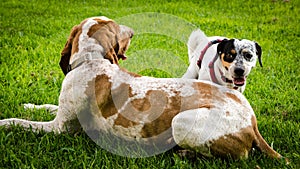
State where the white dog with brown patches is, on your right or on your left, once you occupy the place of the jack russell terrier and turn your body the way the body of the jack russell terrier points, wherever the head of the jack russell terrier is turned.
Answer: on your right

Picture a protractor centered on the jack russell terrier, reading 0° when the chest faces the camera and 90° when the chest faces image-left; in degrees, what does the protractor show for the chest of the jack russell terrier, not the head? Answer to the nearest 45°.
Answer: approximately 315°
